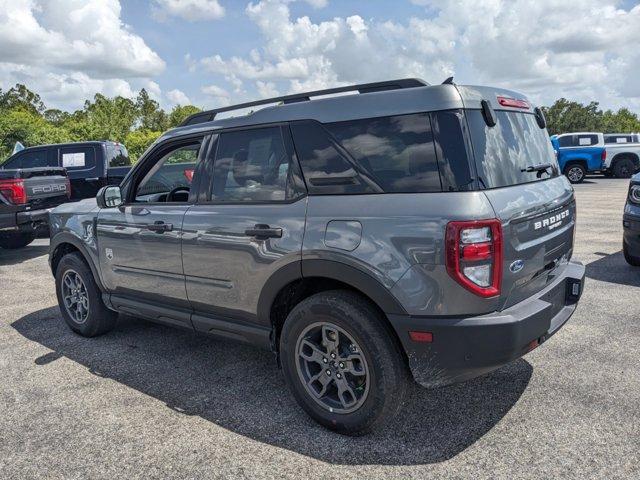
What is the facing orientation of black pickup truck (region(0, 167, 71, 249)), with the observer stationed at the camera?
facing away from the viewer and to the left of the viewer

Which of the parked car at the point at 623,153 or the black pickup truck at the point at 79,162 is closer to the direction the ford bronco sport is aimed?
the black pickup truck

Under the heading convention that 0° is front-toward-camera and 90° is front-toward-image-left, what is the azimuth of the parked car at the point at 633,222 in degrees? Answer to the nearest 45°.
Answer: approximately 45°

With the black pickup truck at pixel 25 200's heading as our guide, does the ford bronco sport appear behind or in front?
behind

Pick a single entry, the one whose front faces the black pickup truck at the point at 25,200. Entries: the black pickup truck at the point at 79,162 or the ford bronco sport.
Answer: the ford bronco sport

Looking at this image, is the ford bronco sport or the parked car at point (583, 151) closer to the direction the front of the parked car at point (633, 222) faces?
the ford bronco sport

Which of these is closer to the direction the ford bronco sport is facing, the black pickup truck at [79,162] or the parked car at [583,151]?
the black pickup truck

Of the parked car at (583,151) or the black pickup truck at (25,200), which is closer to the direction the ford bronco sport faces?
the black pickup truck

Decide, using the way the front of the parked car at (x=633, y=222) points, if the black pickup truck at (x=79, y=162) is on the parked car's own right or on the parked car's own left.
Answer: on the parked car's own right
